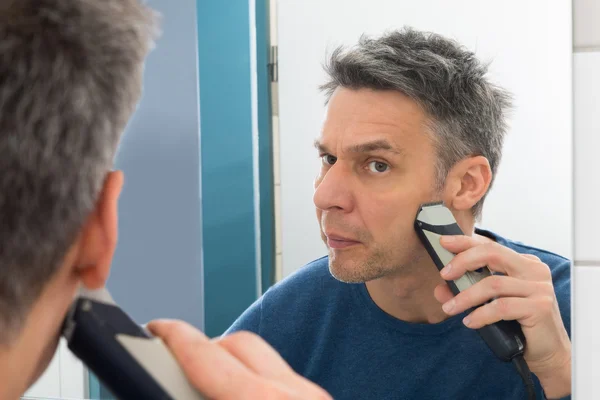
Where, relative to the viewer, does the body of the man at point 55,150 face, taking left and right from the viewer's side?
facing away from the viewer
